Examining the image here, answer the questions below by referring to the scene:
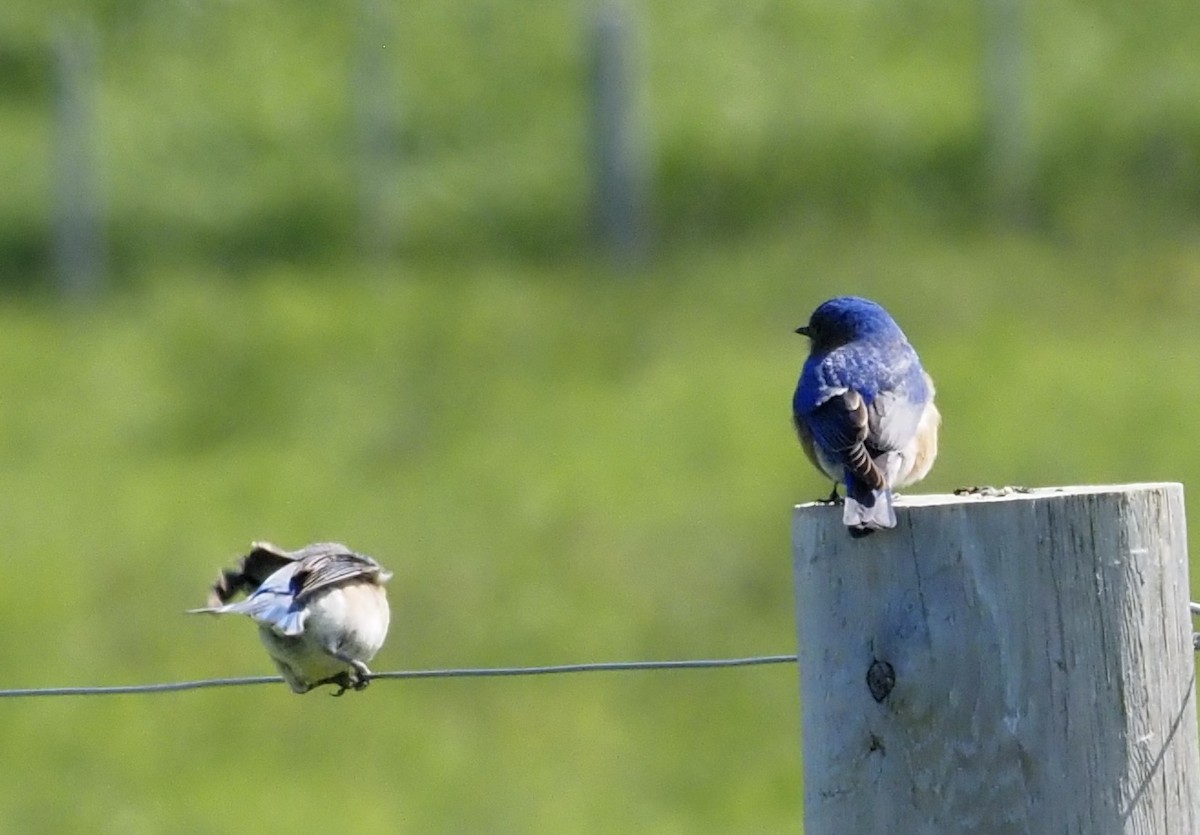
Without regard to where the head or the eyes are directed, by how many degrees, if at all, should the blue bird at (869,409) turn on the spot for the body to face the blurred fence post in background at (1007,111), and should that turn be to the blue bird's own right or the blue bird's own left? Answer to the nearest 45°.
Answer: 0° — it already faces it

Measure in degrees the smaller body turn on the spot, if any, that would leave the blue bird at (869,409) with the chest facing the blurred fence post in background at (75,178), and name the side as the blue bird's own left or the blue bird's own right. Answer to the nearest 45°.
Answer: approximately 45° to the blue bird's own left

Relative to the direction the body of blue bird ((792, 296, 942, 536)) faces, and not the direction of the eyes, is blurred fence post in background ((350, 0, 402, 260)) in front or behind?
in front

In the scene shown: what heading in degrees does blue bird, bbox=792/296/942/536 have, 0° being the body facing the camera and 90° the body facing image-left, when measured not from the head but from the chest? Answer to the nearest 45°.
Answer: approximately 180°

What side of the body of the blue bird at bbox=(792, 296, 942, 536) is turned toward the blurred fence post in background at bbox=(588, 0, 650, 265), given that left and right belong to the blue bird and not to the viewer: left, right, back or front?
front

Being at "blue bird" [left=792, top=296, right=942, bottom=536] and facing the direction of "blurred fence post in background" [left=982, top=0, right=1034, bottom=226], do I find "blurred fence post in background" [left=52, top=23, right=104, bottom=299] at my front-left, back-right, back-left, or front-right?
front-left
